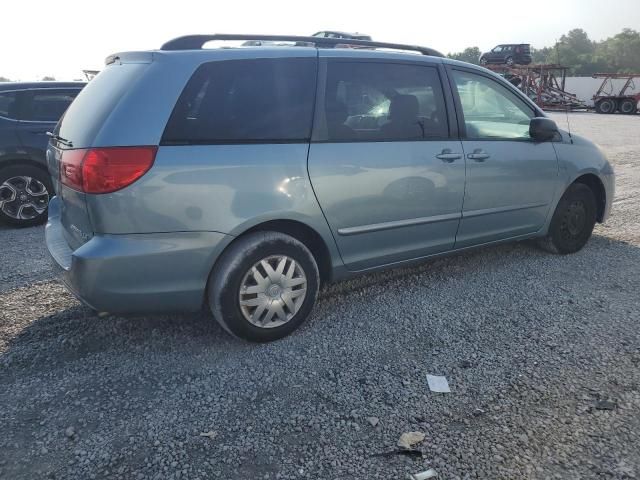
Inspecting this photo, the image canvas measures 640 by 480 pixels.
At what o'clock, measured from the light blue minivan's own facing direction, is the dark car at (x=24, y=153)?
The dark car is roughly at 9 o'clock from the light blue minivan.

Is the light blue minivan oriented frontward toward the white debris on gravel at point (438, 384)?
no

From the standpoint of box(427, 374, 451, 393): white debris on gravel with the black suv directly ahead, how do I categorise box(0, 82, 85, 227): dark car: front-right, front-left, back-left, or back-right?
front-left

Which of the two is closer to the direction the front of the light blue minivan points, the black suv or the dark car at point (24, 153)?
the black suv

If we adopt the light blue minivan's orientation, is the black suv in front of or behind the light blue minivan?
in front

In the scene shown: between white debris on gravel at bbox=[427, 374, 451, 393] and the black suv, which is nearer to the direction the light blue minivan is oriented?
the black suv

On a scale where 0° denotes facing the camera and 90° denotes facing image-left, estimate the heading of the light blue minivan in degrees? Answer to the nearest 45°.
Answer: approximately 225°
